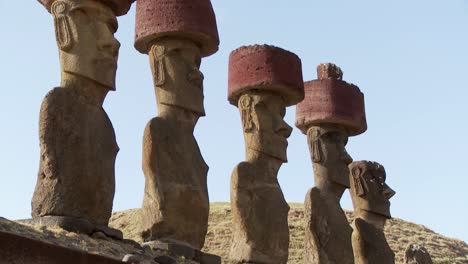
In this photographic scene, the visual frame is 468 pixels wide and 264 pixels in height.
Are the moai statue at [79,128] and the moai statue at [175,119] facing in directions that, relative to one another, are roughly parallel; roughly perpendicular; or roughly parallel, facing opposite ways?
roughly parallel

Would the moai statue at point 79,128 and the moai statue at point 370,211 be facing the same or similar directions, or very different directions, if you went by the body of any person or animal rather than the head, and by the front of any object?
same or similar directions

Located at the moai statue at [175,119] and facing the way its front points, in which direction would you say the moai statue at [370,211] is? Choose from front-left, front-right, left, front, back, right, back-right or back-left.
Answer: left

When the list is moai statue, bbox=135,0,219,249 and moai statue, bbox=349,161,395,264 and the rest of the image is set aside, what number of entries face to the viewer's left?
0

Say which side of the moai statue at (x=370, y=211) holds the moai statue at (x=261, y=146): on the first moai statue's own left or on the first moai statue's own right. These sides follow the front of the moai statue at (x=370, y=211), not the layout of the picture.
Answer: on the first moai statue's own right

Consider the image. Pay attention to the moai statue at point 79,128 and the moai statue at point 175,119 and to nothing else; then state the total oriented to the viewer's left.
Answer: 0

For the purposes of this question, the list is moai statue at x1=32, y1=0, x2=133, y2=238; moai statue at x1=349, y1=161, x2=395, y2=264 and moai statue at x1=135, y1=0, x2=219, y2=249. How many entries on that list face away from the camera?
0

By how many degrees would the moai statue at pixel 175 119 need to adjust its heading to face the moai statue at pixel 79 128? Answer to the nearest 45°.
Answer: approximately 90° to its right

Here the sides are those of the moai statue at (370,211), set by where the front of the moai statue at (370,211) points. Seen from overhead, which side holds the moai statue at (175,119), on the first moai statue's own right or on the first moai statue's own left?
on the first moai statue's own right

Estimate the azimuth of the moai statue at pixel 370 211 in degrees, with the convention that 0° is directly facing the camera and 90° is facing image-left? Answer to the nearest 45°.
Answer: approximately 270°

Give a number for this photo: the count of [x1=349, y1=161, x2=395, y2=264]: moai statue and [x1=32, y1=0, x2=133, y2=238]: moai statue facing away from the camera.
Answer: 0

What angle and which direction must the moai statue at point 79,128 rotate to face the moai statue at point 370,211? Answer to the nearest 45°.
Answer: approximately 90° to its left
